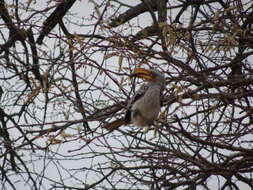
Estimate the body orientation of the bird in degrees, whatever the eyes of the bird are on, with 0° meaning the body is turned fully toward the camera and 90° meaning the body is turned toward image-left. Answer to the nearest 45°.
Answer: approximately 315°
